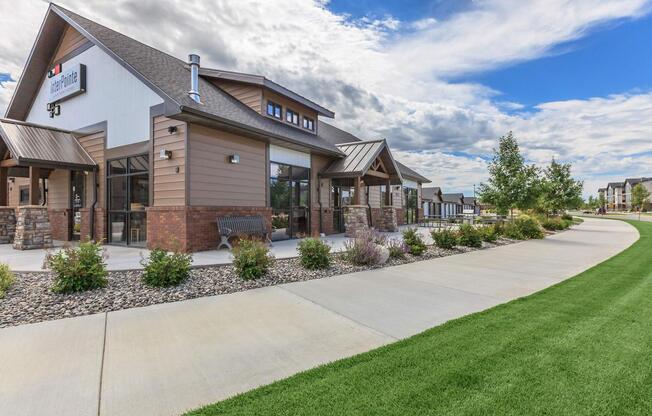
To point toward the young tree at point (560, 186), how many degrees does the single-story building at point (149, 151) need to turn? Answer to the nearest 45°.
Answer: approximately 135° to its left

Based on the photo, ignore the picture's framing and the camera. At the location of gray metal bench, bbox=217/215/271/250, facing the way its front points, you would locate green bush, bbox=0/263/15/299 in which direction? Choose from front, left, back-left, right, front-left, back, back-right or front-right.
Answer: right

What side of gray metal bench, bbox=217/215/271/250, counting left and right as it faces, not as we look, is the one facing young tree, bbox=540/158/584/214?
left

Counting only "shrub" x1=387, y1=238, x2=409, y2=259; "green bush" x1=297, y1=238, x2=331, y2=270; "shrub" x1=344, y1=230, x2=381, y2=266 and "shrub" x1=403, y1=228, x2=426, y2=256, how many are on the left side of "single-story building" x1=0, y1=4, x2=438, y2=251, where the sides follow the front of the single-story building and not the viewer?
4

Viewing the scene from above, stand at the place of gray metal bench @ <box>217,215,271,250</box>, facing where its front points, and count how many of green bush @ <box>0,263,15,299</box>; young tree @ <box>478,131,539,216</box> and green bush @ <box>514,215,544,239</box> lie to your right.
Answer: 1

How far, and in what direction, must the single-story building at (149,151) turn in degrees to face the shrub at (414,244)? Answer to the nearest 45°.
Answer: approximately 90° to its left
